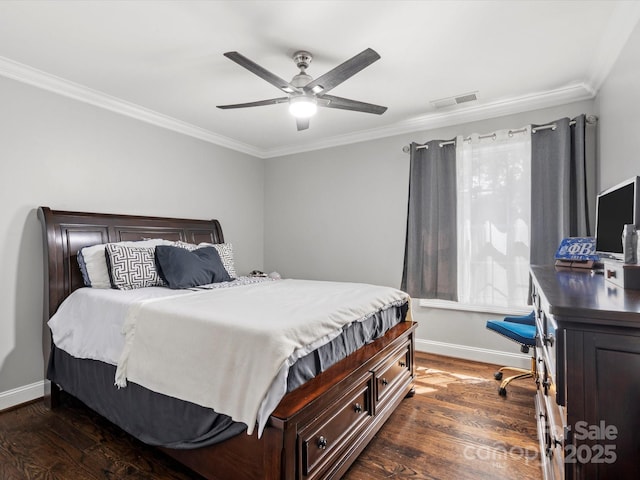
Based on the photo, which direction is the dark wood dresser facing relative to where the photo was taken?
to the viewer's left

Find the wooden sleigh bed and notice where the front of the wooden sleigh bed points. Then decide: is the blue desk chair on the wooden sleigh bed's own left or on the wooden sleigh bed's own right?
on the wooden sleigh bed's own left

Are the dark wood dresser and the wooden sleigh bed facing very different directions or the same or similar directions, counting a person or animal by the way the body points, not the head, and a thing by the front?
very different directions

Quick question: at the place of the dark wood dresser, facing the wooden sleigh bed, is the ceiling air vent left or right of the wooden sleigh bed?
right

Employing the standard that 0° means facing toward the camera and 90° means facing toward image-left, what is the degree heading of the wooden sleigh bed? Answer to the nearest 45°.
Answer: approximately 315°

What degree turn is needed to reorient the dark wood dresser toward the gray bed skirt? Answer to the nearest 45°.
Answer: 0° — it already faces it

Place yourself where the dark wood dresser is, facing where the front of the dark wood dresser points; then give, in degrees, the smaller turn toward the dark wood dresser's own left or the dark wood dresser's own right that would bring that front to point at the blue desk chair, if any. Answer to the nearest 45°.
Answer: approximately 90° to the dark wood dresser's own right

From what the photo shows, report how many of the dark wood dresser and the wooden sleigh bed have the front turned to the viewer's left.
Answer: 1

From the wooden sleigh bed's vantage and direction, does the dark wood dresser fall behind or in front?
in front

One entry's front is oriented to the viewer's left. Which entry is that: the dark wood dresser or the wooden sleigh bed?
the dark wood dresser

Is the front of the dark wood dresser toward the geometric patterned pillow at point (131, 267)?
yes
